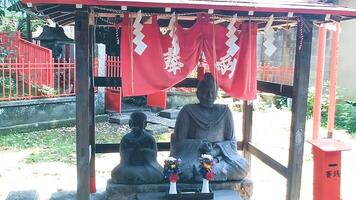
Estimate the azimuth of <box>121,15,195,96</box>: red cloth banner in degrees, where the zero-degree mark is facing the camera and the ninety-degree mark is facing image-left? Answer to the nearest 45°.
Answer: approximately 0°

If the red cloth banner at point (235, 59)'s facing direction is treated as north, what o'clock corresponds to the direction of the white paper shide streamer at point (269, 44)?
The white paper shide streamer is roughly at 9 o'clock from the red cloth banner.

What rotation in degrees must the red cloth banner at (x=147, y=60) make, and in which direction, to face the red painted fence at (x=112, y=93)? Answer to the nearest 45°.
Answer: approximately 180°

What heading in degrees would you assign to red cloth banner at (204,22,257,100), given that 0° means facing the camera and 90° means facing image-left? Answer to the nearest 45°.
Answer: approximately 0°

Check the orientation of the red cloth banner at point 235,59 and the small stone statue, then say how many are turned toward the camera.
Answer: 2

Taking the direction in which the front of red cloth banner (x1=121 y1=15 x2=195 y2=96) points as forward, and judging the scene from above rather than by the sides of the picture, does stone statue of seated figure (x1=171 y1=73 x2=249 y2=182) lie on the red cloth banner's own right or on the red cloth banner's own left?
on the red cloth banner's own left

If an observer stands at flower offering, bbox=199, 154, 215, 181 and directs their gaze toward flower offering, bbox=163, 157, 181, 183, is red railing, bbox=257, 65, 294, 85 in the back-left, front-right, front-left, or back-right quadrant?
back-right
